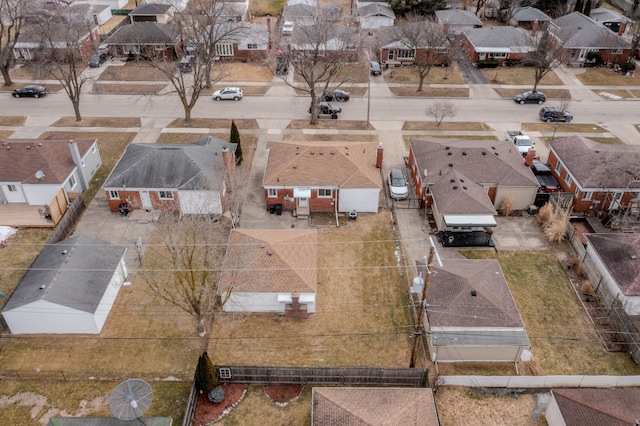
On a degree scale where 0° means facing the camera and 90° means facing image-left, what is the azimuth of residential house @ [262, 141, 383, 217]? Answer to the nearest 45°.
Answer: approximately 180°

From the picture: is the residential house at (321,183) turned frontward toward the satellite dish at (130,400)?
no

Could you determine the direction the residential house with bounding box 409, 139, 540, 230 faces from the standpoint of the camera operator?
facing away from the viewer

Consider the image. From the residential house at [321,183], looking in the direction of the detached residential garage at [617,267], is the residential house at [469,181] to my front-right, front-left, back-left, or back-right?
front-left

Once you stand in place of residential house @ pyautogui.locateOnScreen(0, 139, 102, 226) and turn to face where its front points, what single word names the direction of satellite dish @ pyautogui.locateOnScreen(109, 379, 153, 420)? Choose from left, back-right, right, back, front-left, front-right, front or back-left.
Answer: back

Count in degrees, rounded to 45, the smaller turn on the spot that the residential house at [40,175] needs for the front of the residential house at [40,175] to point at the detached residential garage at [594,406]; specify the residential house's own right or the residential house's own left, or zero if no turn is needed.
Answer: approximately 135° to the residential house's own right

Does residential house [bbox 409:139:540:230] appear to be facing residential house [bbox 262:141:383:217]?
no

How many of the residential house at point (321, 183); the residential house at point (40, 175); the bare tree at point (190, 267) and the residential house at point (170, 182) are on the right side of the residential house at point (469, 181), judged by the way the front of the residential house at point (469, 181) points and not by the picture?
0

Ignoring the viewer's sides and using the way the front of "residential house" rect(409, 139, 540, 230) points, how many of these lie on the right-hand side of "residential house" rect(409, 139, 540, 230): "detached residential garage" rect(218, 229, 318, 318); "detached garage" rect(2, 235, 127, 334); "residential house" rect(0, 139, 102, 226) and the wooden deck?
0

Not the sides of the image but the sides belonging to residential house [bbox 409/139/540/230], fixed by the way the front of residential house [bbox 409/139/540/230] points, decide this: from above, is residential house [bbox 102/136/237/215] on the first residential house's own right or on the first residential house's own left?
on the first residential house's own left

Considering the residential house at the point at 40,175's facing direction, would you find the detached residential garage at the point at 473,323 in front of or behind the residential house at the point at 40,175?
behind

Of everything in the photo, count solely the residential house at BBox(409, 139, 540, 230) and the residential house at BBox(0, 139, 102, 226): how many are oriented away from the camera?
2

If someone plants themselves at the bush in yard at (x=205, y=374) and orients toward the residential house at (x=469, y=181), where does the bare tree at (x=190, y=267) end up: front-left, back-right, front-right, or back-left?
front-left

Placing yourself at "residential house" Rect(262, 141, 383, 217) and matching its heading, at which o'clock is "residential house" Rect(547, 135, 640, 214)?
"residential house" Rect(547, 135, 640, 214) is roughly at 3 o'clock from "residential house" Rect(262, 141, 383, 217).

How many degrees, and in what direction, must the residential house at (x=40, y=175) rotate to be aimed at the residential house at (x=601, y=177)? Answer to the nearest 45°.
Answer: approximately 135° to its right

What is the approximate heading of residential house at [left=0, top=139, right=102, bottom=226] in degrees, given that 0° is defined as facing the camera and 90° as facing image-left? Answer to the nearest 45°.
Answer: approximately 180°

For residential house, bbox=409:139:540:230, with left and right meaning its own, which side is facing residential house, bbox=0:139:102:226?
left

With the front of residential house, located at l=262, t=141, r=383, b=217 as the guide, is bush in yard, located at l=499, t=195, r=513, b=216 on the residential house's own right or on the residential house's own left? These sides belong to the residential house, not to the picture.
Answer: on the residential house's own right
